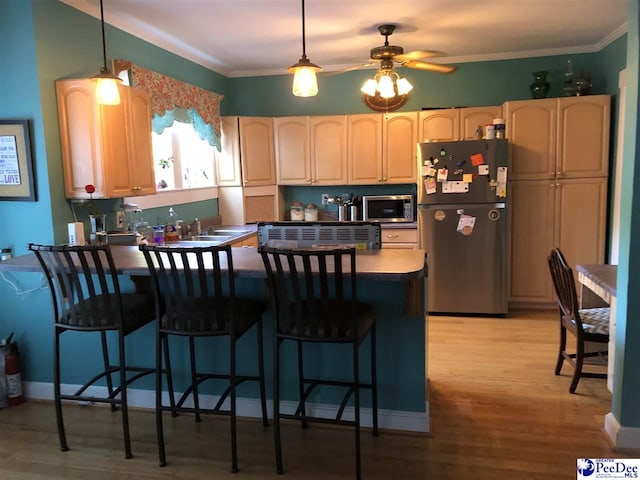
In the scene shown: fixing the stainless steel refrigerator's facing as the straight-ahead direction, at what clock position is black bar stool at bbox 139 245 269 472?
The black bar stool is roughly at 1 o'clock from the stainless steel refrigerator.

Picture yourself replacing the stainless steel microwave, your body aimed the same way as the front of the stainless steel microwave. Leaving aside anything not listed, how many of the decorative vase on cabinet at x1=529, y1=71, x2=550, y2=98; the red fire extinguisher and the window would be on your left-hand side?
1

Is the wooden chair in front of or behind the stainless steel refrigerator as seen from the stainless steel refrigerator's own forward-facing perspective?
in front

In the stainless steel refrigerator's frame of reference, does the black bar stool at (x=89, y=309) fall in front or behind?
in front

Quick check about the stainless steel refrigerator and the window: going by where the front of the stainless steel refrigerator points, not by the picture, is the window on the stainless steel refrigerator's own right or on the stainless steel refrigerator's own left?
on the stainless steel refrigerator's own right

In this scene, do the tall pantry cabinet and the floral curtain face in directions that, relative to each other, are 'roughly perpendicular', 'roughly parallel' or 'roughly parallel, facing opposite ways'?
roughly perpendicular

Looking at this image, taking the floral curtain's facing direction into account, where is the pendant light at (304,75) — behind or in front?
in front

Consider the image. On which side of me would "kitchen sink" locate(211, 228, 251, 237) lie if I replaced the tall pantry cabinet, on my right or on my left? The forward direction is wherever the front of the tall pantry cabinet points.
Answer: on my right

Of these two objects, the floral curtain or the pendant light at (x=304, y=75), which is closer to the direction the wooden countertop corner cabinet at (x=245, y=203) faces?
the pendant light
